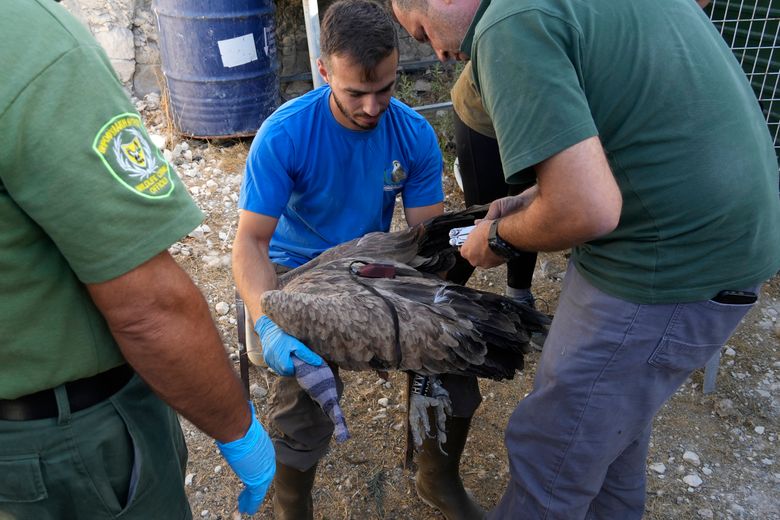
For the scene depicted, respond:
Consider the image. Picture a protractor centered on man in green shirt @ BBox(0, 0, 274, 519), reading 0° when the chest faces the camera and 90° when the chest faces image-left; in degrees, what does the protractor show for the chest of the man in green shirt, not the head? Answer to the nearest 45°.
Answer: approximately 225°

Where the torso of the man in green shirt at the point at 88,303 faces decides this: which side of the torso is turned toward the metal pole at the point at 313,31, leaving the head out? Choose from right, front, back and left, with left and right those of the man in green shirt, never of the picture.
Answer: front

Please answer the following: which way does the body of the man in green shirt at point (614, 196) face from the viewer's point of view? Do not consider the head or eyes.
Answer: to the viewer's left

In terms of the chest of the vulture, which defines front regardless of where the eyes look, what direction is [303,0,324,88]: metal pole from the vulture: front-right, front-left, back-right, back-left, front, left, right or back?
right

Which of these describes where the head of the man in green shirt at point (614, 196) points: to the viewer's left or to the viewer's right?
to the viewer's left

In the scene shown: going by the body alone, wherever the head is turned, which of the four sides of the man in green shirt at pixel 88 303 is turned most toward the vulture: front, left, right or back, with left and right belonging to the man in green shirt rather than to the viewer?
front

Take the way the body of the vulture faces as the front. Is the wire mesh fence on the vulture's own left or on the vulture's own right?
on the vulture's own right

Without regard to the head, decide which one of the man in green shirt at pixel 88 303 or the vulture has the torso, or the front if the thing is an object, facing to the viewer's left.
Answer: the vulture

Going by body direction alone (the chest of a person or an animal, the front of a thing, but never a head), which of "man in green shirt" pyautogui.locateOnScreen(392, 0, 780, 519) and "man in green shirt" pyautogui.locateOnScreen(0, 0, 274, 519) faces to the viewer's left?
"man in green shirt" pyautogui.locateOnScreen(392, 0, 780, 519)

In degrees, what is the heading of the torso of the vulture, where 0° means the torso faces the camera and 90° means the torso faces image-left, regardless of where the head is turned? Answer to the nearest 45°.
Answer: approximately 90°

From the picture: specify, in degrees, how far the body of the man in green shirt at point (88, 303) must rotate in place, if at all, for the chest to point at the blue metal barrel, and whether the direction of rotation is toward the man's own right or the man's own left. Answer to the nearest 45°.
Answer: approximately 45° to the man's own left
